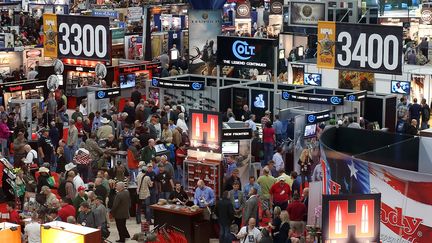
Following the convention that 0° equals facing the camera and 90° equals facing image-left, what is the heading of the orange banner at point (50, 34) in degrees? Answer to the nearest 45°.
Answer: approximately 0°

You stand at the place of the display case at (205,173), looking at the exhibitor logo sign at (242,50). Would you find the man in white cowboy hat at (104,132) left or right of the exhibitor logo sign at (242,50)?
left

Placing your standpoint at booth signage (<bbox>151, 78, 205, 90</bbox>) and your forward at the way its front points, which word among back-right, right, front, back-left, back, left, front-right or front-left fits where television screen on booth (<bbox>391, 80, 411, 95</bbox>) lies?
left

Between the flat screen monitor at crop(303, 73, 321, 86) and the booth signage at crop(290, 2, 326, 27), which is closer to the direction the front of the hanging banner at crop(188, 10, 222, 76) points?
the flat screen monitor

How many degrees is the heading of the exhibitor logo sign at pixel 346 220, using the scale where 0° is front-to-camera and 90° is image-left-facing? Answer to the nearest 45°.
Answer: approximately 0°

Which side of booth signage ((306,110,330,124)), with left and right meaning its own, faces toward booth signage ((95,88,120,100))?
right

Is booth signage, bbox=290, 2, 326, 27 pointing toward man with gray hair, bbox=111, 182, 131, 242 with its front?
yes

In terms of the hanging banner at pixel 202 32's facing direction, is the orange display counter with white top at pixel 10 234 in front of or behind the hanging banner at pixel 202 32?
in front
